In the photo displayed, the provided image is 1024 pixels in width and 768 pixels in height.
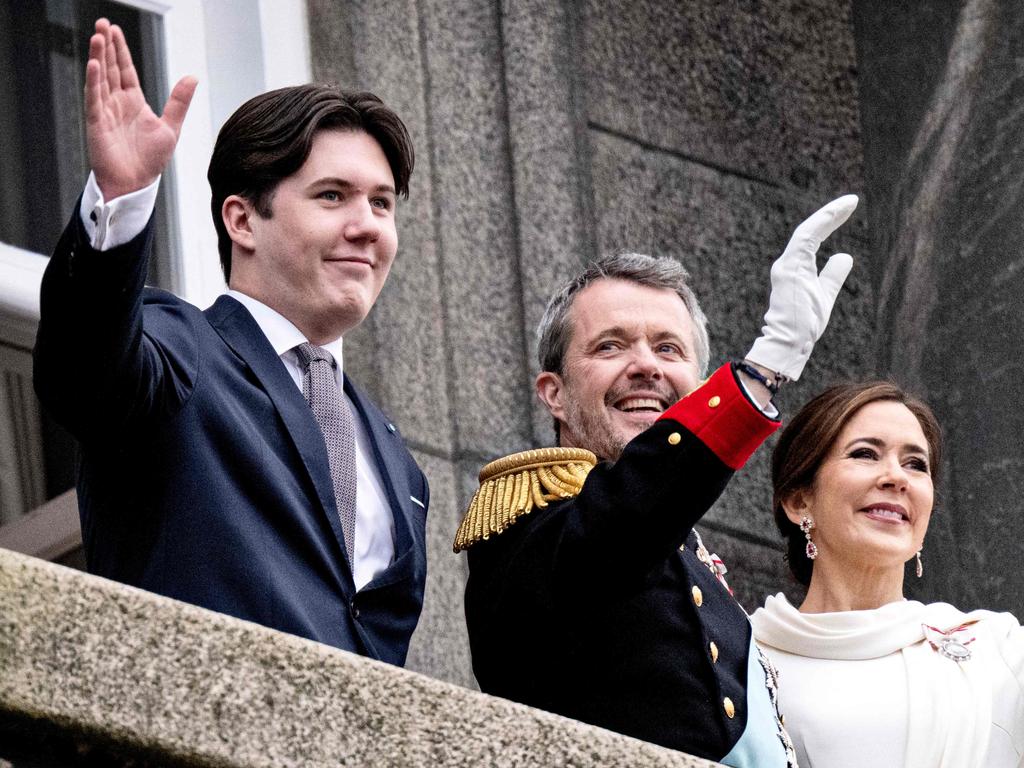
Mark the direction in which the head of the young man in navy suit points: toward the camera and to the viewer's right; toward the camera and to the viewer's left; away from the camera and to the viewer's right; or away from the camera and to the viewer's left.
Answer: toward the camera and to the viewer's right

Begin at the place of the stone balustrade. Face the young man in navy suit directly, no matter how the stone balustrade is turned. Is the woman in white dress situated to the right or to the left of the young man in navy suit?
right

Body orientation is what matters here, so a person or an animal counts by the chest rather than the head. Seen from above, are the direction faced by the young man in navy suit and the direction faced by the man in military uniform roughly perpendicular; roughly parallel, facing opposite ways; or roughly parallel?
roughly parallel

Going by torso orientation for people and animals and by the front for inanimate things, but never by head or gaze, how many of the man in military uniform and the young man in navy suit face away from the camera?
0

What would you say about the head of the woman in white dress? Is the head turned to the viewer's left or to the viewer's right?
to the viewer's right

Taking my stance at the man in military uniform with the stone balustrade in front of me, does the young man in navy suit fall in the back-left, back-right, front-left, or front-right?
front-right

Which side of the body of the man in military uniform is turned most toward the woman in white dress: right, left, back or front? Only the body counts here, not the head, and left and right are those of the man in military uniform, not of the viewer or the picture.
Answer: left

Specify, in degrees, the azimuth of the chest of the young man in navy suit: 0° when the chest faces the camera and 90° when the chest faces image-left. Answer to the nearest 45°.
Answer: approximately 315°
